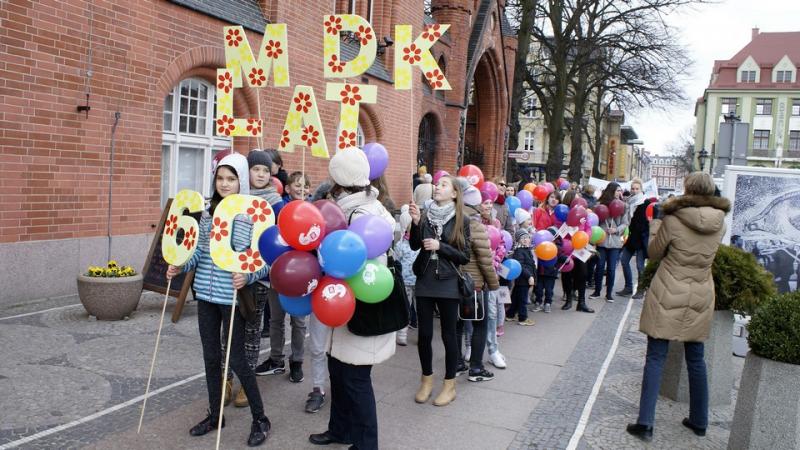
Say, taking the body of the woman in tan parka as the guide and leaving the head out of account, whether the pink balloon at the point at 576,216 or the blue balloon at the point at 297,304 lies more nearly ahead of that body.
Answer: the pink balloon

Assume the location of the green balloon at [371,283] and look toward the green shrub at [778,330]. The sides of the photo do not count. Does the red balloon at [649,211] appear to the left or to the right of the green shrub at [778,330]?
left

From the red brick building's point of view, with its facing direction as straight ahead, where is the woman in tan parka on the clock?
The woman in tan parka is roughly at 12 o'clock from the red brick building.

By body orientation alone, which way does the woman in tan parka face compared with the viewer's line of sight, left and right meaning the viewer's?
facing away from the viewer and to the left of the viewer

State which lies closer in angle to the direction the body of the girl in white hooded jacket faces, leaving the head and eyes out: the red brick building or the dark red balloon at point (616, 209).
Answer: the red brick building
